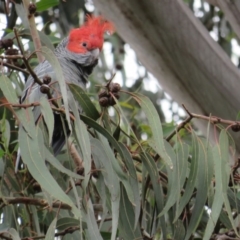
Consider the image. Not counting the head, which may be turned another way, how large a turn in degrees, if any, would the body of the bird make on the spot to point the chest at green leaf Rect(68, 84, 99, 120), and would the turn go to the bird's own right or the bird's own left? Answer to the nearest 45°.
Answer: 0° — it already faces it

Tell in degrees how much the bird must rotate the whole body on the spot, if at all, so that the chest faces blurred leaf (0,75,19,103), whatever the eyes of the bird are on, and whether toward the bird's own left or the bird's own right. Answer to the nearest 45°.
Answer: approximately 90° to the bird's own right

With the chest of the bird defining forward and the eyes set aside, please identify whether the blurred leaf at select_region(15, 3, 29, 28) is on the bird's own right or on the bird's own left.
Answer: on the bird's own right

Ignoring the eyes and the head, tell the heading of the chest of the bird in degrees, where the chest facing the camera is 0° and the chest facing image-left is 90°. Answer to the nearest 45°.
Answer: approximately 270°
